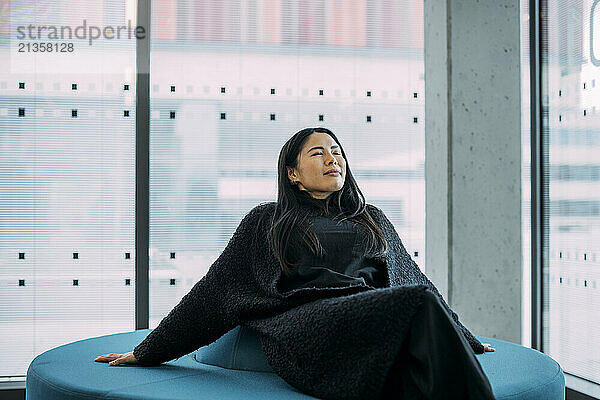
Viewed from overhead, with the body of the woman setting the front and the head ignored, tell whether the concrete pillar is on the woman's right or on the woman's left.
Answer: on the woman's left

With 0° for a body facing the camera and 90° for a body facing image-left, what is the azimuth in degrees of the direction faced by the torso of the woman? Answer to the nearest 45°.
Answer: approximately 315°
